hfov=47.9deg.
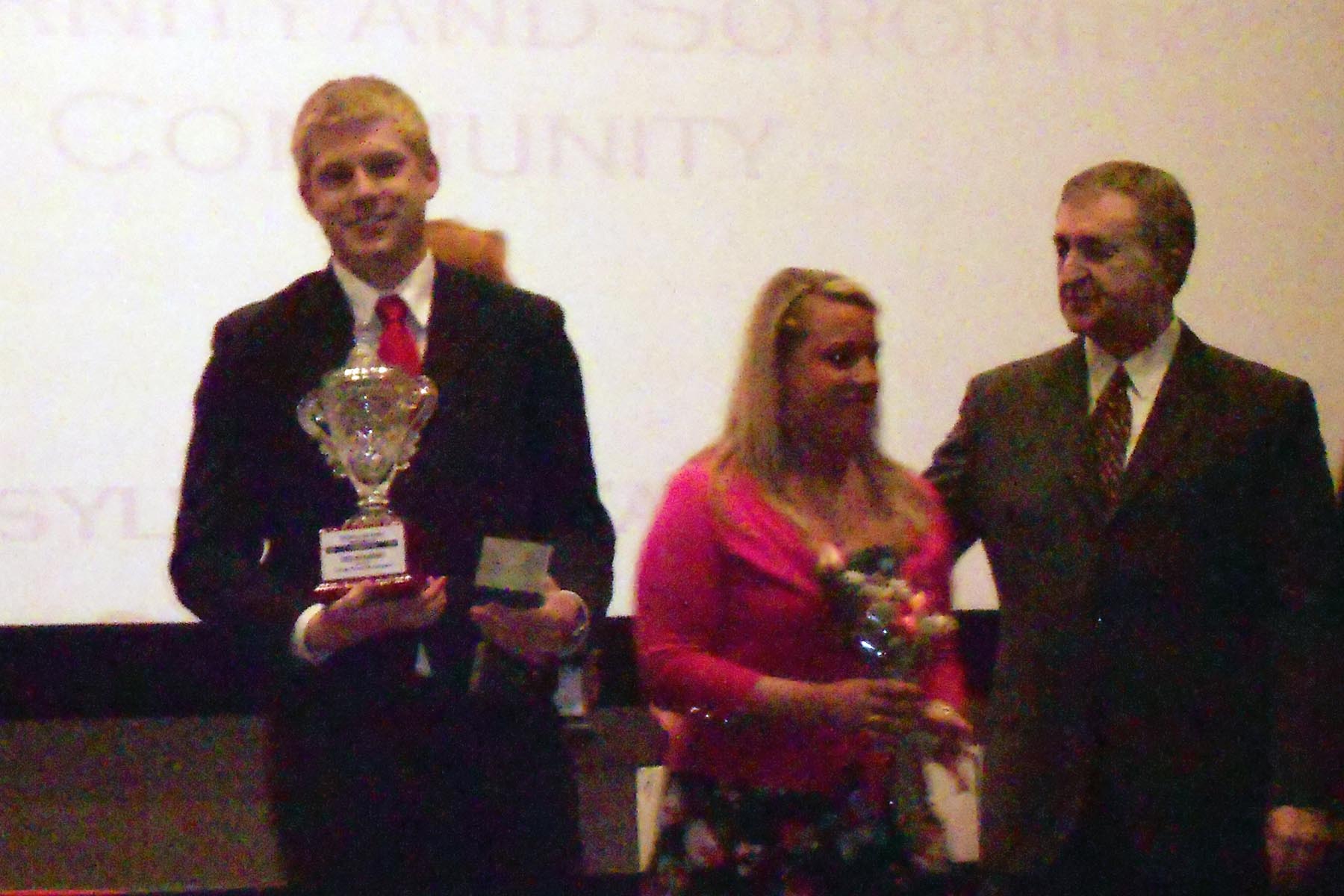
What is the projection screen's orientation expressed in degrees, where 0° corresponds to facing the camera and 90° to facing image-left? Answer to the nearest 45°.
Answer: approximately 0°

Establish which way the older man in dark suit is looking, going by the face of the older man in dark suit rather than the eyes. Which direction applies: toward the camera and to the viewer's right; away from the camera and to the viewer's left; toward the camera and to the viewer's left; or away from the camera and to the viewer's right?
toward the camera and to the viewer's left
